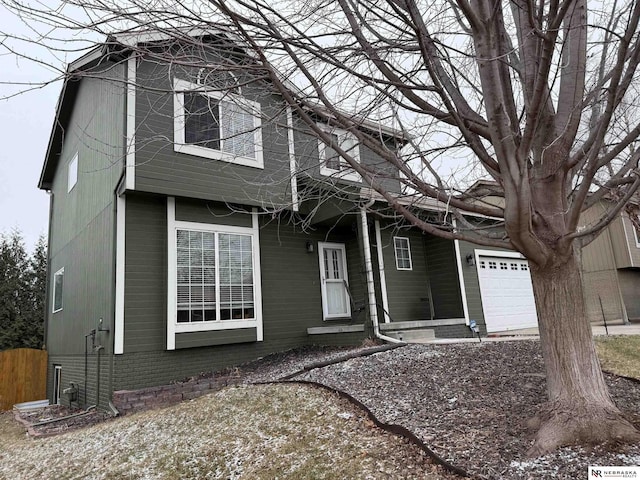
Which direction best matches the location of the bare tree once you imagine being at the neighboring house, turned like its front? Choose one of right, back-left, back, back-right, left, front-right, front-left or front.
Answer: front-right

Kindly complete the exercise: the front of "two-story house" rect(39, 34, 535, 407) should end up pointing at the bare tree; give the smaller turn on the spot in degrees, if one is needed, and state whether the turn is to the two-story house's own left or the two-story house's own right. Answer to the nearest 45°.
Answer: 0° — it already faces it

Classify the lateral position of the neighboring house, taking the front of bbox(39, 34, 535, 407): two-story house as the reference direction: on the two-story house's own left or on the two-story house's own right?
on the two-story house's own left

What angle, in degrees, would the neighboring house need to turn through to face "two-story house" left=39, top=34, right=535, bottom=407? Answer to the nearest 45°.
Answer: approximately 90° to its right

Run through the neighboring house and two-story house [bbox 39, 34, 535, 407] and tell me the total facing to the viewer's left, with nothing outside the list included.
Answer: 0

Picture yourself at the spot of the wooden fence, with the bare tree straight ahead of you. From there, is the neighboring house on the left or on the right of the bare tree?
left

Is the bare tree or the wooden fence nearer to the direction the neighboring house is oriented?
the bare tree

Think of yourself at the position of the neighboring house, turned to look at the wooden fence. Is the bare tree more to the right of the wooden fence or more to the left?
left

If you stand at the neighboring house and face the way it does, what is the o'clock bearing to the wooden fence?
The wooden fence is roughly at 3 o'clock from the neighboring house.

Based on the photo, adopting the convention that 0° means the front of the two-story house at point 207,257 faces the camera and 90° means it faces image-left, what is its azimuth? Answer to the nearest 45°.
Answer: approximately 315°

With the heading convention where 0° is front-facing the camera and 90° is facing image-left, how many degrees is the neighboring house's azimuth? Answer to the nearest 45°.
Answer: approximately 315°
